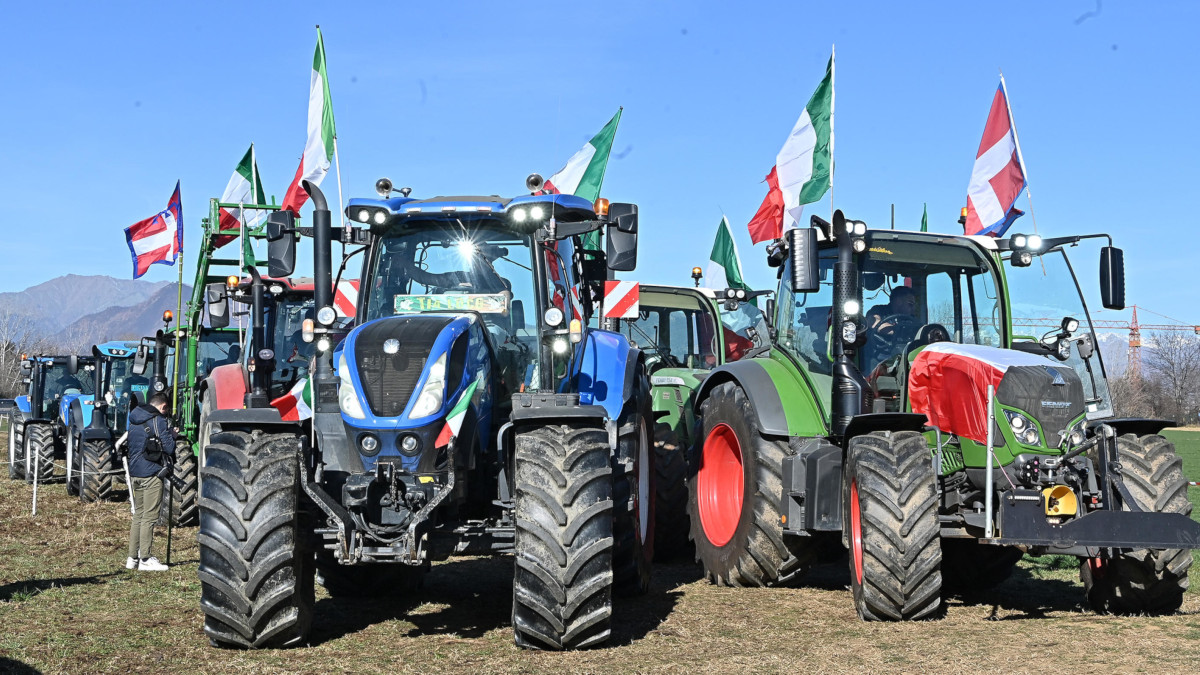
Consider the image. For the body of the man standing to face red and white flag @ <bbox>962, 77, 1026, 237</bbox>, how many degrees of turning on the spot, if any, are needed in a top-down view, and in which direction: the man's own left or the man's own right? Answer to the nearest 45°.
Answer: approximately 45° to the man's own right

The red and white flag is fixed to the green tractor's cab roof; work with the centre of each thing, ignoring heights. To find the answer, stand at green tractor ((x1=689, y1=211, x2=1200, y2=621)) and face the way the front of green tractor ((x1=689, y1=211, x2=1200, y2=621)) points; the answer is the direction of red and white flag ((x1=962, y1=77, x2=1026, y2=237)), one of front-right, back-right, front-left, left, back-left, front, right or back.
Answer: back-left

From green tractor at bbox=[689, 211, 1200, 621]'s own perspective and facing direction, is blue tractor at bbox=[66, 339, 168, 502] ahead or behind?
behind

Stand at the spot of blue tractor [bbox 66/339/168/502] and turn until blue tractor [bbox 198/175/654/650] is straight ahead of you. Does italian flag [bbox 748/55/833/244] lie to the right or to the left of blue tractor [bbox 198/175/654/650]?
left

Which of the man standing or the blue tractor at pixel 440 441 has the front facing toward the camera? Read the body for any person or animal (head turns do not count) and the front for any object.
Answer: the blue tractor

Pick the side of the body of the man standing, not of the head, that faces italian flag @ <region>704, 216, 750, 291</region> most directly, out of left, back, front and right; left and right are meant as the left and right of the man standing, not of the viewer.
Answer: front

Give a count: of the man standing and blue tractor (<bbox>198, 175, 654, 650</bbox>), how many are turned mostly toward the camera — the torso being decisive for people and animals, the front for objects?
1

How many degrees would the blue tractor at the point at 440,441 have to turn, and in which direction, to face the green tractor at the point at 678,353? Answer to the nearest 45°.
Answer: approximately 135° to its left

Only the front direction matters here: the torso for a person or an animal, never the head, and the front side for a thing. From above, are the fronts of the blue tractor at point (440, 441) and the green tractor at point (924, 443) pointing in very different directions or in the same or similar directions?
same or similar directions

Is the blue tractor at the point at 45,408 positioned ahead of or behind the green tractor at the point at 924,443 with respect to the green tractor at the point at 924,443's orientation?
behind

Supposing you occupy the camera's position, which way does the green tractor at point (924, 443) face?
facing the viewer and to the right of the viewer

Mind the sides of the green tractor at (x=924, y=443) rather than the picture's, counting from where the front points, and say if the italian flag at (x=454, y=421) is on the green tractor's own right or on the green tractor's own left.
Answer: on the green tractor's own right

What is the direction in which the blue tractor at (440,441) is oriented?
toward the camera
